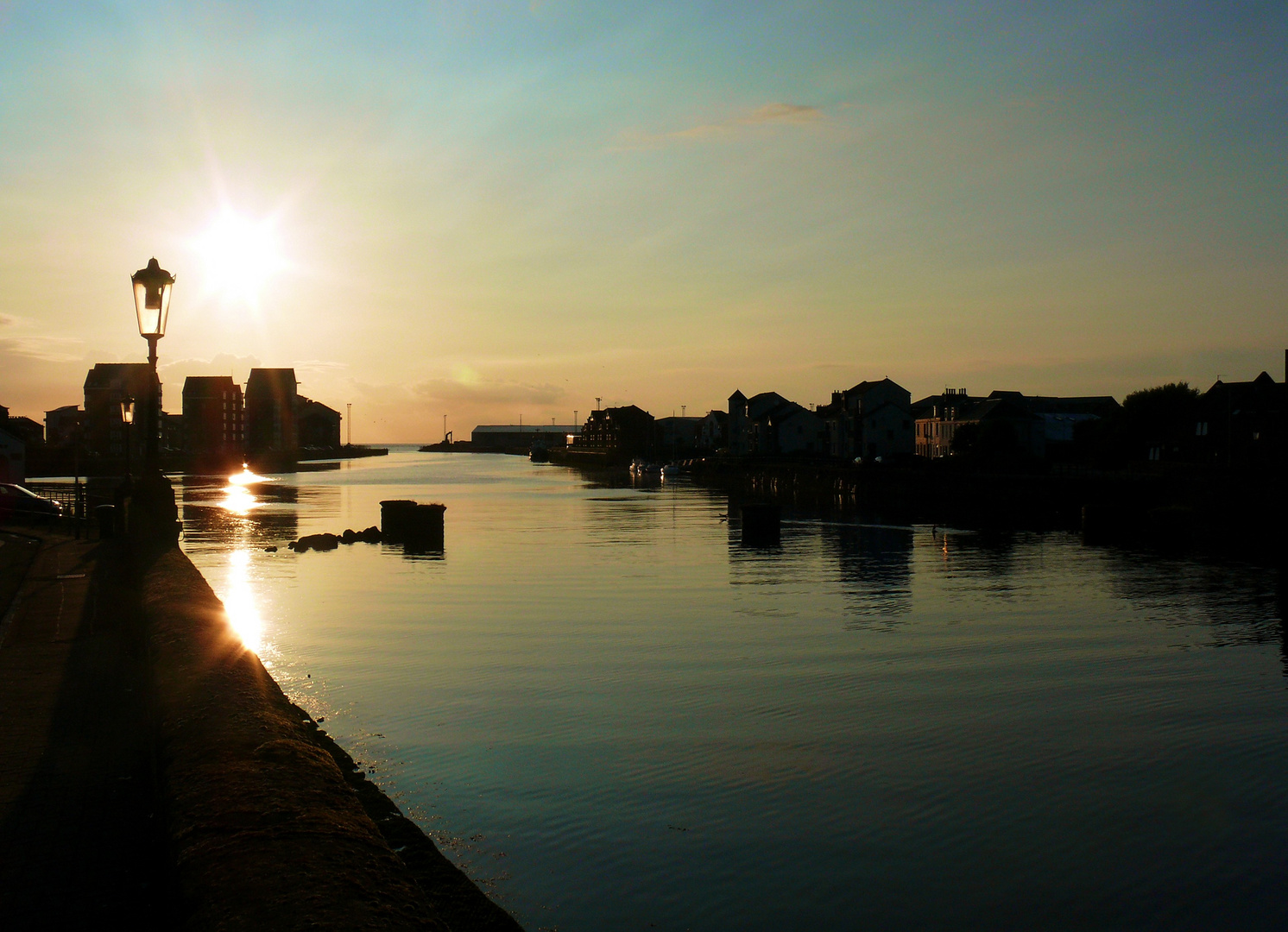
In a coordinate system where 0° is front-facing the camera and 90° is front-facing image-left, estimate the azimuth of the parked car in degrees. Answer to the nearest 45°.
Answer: approximately 270°

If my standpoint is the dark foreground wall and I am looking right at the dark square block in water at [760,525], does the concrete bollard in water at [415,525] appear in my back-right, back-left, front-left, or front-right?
front-left

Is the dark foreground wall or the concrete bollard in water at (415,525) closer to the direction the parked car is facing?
the concrete bollard in water
